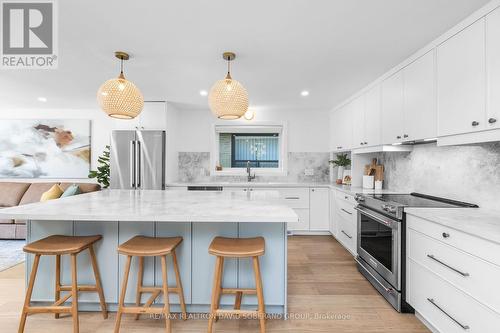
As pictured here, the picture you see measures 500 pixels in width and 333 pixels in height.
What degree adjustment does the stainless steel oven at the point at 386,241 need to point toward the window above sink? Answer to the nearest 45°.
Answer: approximately 90° to its right

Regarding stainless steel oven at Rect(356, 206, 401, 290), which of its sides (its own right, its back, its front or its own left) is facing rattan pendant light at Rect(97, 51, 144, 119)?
front

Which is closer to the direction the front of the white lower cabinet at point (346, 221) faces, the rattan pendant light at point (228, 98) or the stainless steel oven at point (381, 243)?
the rattan pendant light

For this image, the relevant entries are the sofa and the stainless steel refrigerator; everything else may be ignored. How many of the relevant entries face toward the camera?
2

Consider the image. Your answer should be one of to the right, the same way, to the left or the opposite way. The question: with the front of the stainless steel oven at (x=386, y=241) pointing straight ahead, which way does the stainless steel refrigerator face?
to the left

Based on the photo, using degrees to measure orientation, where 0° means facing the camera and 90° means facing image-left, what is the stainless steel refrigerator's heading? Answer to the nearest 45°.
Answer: approximately 0°

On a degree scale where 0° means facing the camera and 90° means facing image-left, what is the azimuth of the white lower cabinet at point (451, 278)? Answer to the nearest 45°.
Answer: approximately 45°

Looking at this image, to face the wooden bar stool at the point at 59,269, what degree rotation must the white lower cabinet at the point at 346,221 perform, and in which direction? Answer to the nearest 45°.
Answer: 0° — it already faces it

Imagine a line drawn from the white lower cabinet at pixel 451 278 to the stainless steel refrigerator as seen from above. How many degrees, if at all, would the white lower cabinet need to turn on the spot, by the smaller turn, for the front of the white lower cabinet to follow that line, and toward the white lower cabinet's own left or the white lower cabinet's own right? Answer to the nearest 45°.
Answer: approximately 45° to the white lower cabinet's own right

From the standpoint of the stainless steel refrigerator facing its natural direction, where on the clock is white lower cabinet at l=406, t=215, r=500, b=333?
The white lower cabinet is roughly at 11 o'clock from the stainless steel refrigerator.

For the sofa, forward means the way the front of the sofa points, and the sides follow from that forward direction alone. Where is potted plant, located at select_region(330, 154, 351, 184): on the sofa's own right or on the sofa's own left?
on the sofa's own left

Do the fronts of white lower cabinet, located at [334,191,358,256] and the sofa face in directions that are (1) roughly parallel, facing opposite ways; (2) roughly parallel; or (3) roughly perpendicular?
roughly perpendicular
